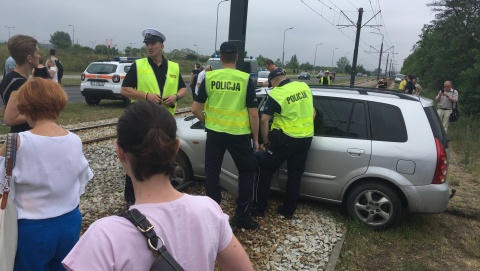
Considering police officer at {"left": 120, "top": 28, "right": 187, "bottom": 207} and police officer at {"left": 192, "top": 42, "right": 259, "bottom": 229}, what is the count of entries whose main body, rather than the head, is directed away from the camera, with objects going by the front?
1

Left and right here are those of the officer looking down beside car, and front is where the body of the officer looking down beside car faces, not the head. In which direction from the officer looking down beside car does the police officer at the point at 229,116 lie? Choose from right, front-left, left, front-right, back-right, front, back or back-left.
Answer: left

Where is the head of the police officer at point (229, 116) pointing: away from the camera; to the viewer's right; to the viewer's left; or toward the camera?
away from the camera

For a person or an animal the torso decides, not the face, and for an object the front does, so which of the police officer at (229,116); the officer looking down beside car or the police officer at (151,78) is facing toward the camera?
the police officer at (151,78)

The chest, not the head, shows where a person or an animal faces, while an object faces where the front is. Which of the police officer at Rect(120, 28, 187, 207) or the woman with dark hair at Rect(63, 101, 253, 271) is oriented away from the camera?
the woman with dark hair

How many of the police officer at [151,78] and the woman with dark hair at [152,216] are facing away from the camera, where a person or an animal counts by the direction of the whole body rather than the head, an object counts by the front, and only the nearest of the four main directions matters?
1

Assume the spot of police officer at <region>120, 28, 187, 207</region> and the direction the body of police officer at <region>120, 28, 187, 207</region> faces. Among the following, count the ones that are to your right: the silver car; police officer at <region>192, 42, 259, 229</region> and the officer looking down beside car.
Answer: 0

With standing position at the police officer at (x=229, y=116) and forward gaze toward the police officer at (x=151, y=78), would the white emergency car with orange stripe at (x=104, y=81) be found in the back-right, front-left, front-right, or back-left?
front-right

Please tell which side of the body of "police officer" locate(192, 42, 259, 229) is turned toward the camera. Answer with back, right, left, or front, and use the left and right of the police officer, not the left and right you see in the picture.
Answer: back

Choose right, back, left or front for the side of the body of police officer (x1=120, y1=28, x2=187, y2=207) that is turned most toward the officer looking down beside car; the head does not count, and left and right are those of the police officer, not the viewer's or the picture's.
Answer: left

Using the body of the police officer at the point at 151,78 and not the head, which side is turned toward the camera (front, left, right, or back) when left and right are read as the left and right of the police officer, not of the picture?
front

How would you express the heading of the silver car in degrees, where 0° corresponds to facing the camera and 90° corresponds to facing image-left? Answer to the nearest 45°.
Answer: approximately 135°

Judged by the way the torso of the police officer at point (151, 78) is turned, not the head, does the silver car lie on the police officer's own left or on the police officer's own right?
on the police officer's own left

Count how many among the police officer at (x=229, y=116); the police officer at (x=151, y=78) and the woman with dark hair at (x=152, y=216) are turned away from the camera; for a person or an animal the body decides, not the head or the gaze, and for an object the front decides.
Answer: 2

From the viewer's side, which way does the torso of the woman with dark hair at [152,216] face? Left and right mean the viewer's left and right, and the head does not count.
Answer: facing away from the viewer

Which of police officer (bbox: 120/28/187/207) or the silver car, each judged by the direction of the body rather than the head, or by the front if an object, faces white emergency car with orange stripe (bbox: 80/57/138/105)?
the silver car

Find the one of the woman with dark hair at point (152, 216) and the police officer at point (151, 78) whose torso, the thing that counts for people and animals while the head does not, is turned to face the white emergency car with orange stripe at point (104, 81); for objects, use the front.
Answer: the woman with dark hair
